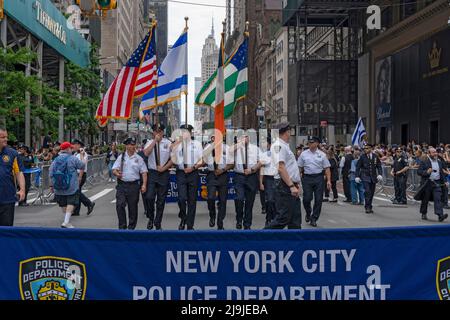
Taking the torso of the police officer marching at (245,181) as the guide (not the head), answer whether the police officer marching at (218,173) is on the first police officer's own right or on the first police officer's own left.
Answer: on the first police officer's own right

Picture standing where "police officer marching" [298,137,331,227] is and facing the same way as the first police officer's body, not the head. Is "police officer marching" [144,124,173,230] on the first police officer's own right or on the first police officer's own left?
on the first police officer's own right
